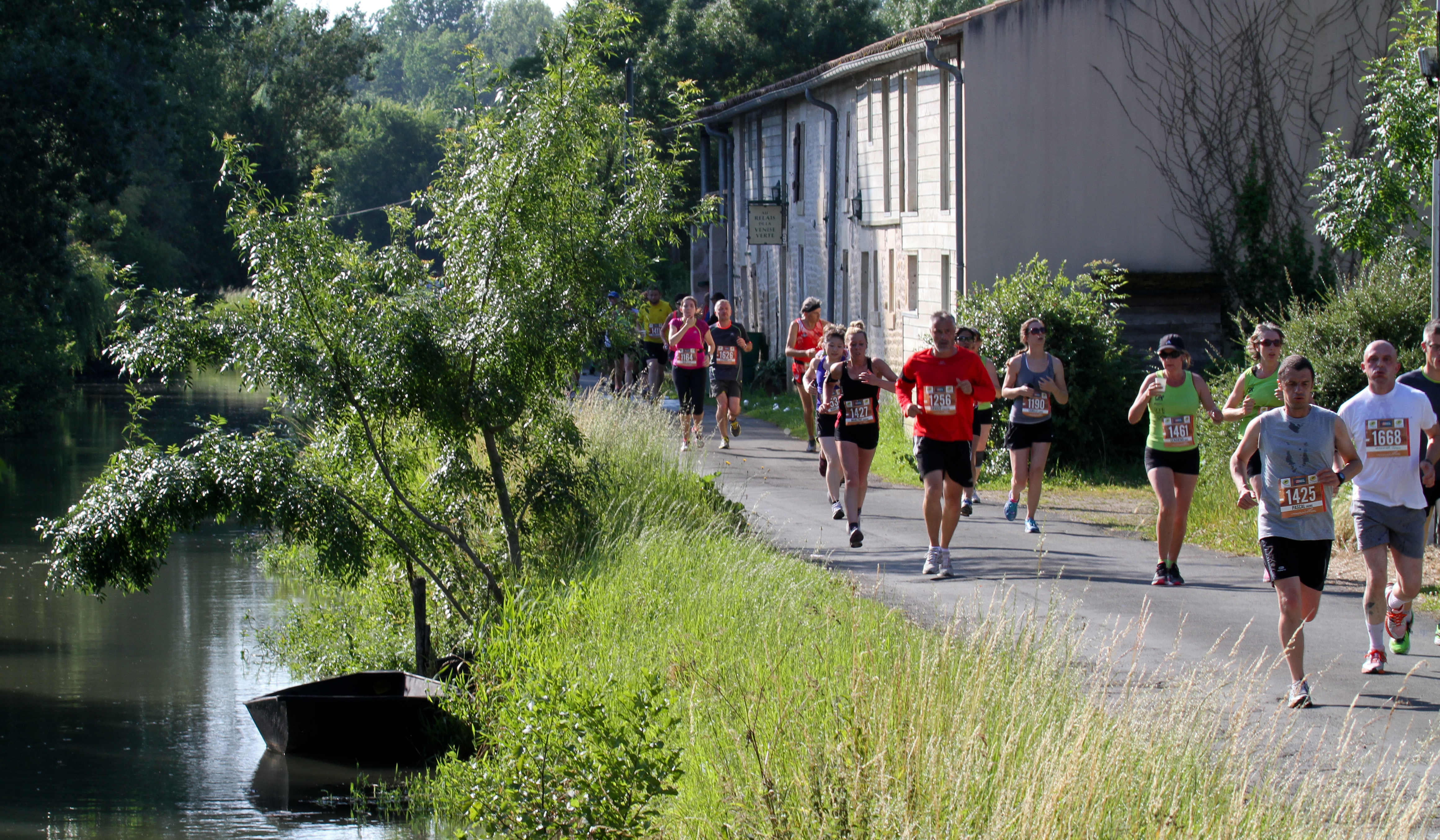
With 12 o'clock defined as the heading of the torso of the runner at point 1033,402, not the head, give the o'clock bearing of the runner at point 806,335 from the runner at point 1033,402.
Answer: the runner at point 806,335 is roughly at 5 o'clock from the runner at point 1033,402.

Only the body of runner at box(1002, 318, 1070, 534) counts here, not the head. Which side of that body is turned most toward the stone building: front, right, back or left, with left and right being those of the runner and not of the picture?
back

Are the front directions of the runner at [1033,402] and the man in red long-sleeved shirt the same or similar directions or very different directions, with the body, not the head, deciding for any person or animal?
same or similar directions

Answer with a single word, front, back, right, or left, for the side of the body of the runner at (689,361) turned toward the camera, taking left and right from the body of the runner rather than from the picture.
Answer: front

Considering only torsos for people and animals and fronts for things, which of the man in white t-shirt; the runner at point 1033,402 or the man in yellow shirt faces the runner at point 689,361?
the man in yellow shirt

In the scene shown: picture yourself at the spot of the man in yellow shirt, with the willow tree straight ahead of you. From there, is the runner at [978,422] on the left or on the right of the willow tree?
left

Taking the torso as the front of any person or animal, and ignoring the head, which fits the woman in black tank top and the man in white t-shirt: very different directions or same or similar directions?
same or similar directions

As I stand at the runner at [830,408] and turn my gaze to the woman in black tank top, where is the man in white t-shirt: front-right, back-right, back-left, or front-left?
front-left

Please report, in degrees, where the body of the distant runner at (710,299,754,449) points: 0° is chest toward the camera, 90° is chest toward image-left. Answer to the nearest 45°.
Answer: approximately 0°

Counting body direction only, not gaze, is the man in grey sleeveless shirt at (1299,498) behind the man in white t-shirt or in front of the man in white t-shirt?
in front

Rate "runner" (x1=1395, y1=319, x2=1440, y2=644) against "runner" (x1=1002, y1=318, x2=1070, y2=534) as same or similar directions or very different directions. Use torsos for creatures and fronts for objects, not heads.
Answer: same or similar directions

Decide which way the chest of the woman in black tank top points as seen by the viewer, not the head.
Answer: toward the camera

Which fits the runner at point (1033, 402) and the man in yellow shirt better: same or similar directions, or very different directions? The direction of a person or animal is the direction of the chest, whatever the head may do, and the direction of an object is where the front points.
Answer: same or similar directions

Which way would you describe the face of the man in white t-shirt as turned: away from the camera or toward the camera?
toward the camera

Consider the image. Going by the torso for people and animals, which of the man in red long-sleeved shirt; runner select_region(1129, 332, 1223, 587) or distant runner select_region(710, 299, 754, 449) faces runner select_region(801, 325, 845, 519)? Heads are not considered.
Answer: the distant runner
